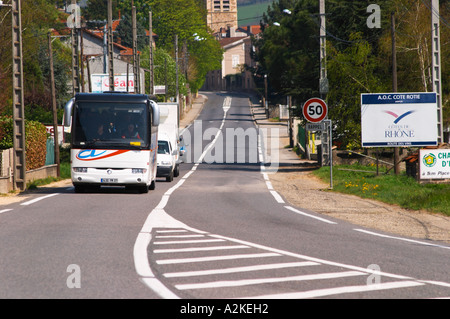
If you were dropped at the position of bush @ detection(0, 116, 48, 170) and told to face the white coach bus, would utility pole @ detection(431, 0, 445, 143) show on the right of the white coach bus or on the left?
left

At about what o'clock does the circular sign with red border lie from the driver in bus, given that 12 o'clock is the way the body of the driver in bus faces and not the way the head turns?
The circular sign with red border is roughly at 8 o'clock from the driver in bus.

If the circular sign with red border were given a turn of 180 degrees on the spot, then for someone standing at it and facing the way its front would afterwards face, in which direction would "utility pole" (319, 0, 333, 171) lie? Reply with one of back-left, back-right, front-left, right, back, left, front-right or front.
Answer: front

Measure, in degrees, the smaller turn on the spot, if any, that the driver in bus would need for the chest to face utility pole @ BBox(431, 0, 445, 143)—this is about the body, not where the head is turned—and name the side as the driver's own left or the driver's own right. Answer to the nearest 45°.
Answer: approximately 135° to the driver's own left

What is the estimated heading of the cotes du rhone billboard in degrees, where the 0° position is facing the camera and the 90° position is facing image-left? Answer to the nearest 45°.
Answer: approximately 0°

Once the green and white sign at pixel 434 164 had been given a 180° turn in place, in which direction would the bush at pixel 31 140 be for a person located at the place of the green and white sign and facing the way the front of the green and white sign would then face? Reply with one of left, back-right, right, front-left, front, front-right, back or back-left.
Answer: left

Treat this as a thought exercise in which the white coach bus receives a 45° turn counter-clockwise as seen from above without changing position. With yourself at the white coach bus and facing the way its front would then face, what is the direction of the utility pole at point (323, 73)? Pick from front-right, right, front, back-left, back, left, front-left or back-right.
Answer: left

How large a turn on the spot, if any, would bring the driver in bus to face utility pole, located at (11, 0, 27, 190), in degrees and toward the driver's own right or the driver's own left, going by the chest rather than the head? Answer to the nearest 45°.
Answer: approximately 135° to the driver's own right

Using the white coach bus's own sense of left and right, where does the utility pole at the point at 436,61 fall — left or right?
on its left

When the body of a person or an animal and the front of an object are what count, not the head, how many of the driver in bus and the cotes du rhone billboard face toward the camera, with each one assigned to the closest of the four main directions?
2
